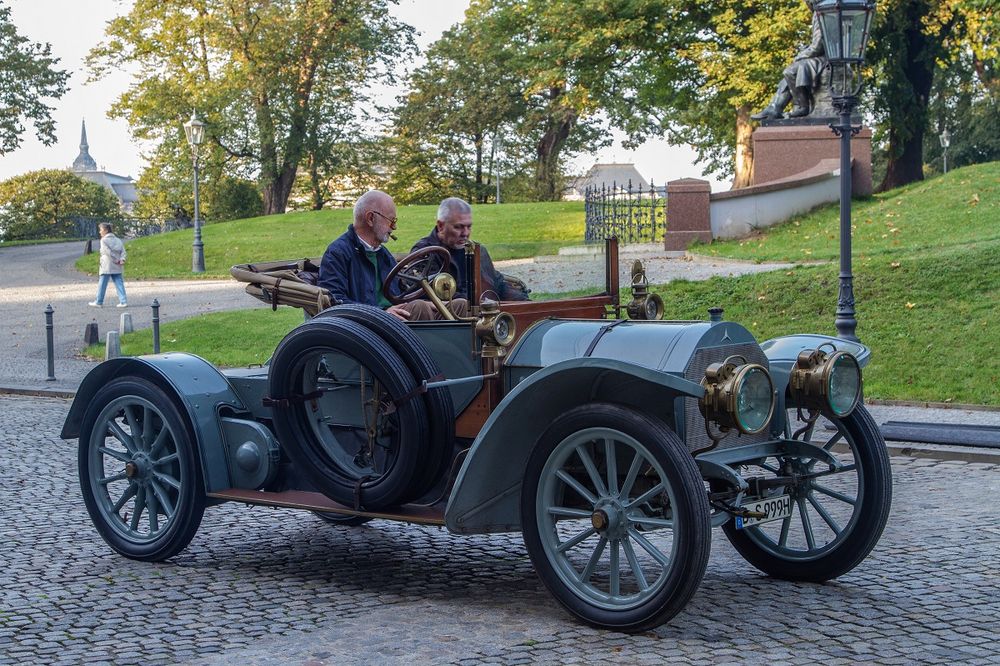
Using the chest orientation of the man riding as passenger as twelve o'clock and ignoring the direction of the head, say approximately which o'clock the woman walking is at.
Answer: The woman walking is roughly at 7 o'clock from the man riding as passenger.

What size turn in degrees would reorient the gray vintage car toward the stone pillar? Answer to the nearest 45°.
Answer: approximately 135° to its left

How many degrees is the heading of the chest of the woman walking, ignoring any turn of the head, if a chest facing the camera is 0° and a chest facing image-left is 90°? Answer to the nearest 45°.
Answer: approximately 90°

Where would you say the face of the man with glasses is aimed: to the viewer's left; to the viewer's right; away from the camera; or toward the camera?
to the viewer's right

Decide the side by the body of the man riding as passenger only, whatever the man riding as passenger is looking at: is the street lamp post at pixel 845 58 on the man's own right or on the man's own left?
on the man's own left

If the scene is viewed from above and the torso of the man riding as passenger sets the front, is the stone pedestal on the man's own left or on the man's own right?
on the man's own left

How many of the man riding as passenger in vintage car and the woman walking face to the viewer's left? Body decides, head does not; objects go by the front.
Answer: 1

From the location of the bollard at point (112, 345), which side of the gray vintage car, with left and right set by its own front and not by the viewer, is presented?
back

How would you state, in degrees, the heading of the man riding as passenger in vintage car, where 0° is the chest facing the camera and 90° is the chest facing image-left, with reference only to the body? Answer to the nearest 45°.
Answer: approximately 315°

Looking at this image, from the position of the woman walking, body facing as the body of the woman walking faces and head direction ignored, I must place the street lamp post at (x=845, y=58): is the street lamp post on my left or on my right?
on my left

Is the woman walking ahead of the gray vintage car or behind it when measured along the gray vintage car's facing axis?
behind

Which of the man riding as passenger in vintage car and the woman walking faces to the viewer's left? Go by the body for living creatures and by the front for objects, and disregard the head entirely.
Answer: the woman walking
